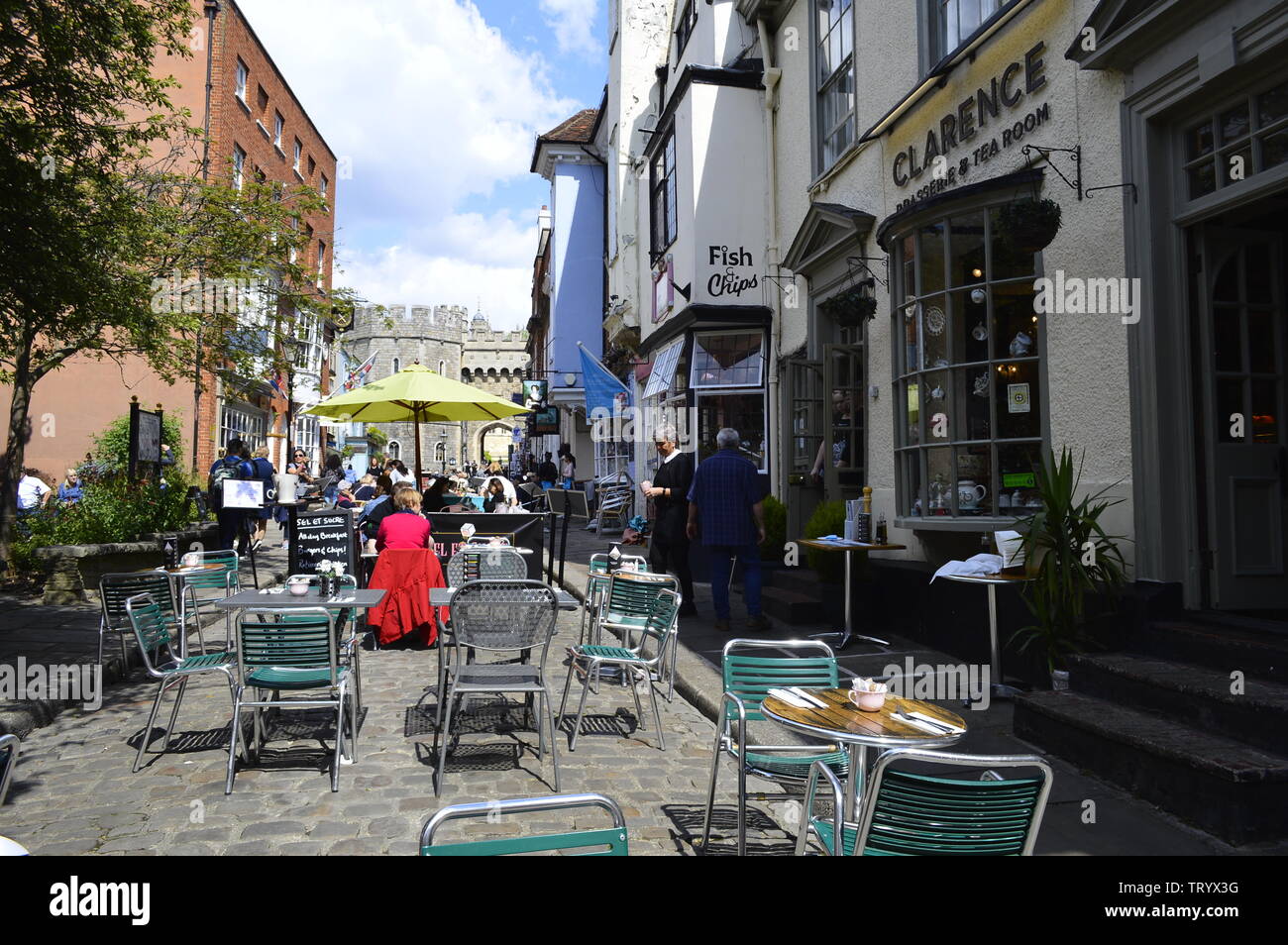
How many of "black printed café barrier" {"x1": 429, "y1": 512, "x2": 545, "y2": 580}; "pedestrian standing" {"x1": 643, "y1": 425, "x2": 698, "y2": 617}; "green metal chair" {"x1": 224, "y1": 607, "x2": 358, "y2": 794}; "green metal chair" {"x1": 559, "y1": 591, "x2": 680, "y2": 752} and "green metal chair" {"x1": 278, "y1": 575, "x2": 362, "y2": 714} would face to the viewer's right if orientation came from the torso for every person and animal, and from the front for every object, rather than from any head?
0

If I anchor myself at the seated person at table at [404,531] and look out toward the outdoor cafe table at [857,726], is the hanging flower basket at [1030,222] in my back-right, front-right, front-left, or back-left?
front-left

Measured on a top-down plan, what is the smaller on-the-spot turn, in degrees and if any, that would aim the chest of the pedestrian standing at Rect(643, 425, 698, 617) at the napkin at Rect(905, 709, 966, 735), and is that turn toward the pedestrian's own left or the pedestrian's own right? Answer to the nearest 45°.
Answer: approximately 90° to the pedestrian's own left

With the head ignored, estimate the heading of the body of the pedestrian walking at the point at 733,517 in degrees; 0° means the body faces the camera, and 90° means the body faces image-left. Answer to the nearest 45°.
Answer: approximately 180°

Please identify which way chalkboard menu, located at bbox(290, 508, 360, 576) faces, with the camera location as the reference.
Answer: facing the viewer

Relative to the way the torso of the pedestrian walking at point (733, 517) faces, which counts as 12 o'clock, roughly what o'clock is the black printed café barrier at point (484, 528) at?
The black printed café barrier is roughly at 10 o'clock from the pedestrian walking.

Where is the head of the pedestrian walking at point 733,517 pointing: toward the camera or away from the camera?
away from the camera

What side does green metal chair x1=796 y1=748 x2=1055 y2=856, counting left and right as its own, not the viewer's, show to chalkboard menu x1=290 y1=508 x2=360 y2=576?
front

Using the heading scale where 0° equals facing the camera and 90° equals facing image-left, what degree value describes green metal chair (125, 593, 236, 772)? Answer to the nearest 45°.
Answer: approximately 270°

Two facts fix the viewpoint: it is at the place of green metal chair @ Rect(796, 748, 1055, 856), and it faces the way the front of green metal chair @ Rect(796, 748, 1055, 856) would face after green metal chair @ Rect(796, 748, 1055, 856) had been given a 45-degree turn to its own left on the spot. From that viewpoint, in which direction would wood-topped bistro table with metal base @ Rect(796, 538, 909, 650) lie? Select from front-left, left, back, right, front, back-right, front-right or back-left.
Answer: right

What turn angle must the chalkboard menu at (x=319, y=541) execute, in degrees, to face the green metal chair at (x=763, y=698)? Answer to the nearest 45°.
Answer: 0° — it already faces it

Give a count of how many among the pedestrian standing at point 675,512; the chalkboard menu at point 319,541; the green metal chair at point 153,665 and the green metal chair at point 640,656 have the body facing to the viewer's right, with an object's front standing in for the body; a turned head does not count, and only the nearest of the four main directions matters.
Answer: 1

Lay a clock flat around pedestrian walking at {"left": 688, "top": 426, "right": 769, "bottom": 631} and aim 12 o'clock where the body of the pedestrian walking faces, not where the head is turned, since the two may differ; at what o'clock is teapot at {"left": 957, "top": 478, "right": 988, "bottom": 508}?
The teapot is roughly at 4 o'clock from the pedestrian walking.

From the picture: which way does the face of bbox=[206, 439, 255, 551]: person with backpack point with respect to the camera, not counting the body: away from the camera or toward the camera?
away from the camera

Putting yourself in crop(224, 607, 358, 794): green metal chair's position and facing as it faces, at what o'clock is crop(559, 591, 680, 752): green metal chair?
crop(559, 591, 680, 752): green metal chair is roughly at 3 o'clock from crop(224, 607, 358, 794): green metal chair.
